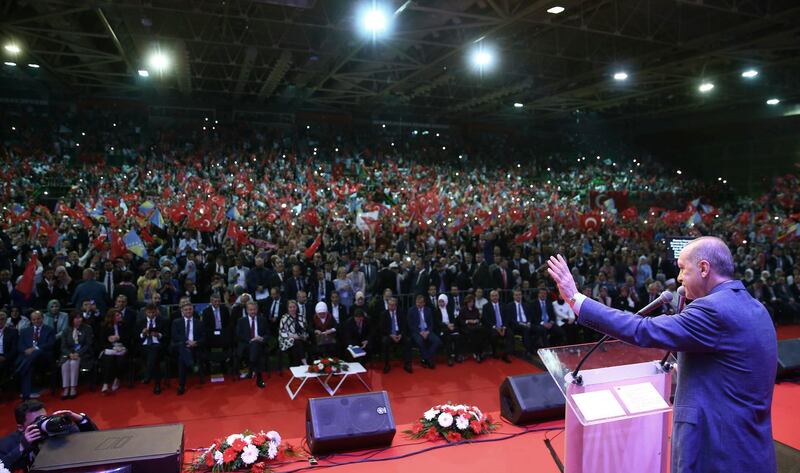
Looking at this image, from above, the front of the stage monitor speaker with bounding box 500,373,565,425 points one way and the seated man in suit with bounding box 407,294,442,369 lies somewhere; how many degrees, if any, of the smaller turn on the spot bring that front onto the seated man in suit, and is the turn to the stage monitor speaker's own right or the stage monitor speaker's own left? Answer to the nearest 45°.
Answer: approximately 180°

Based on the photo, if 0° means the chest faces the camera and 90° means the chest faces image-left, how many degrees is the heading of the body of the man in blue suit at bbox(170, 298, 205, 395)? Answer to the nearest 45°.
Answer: approximately 0°

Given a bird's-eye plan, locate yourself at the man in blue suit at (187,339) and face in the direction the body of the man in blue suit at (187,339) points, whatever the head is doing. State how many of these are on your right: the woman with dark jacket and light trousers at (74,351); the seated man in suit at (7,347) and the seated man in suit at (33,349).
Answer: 3

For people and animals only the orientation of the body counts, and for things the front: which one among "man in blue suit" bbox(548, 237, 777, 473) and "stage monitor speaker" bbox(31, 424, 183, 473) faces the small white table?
the man in blue suit

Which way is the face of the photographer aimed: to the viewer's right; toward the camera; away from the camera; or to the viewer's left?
to the viewer's right

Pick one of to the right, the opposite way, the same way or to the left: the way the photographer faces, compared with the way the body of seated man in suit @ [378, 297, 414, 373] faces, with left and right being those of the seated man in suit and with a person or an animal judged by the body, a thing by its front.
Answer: to the left

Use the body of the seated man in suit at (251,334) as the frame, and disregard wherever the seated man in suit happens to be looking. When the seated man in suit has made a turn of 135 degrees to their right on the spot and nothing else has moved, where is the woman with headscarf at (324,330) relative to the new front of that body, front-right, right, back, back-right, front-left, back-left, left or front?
back-right

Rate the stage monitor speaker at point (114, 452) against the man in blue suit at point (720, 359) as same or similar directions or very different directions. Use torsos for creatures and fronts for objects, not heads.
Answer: very different directions

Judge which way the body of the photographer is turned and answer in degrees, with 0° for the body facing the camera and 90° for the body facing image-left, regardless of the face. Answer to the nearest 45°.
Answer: approximately 315°

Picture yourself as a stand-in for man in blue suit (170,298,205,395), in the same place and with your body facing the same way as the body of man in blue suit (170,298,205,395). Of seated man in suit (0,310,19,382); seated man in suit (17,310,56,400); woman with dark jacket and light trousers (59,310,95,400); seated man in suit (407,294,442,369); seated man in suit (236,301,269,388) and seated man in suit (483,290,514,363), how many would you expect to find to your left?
3

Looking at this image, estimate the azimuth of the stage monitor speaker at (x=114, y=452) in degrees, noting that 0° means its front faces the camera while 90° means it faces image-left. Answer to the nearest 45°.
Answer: approximately 0°

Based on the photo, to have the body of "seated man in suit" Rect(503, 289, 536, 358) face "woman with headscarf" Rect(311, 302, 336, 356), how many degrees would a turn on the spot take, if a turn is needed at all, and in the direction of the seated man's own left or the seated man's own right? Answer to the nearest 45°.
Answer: approximately 90° to the seated man's own right

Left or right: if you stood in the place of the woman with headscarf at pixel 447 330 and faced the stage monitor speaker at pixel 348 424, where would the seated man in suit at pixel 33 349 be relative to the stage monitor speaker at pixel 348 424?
right
